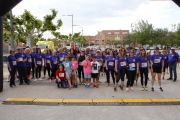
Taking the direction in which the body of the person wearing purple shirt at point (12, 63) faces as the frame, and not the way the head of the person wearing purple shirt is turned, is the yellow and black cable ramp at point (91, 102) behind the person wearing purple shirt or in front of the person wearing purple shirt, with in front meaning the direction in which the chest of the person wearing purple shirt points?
in front

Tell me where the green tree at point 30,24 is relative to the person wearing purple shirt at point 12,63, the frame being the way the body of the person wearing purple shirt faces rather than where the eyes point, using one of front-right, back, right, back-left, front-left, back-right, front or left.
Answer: back-left

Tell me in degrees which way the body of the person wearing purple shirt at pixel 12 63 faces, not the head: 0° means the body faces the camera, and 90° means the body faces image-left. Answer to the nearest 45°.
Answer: approximately 315°

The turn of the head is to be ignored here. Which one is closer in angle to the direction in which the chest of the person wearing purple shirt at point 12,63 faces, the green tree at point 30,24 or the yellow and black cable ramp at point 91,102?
the yellow and black cable ramp

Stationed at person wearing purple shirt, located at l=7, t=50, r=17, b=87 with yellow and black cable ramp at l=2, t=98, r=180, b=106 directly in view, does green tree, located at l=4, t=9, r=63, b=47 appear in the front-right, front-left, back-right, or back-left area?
back-left
